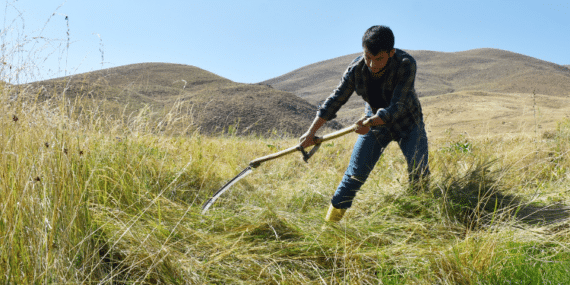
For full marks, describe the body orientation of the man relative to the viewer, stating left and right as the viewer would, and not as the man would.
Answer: facing the viewer and to the left of the viewer

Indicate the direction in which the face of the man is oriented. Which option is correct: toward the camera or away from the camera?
toward the camera
